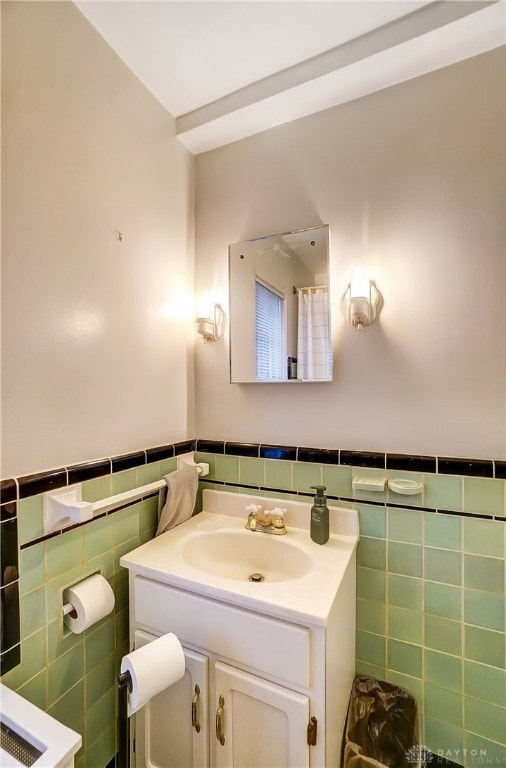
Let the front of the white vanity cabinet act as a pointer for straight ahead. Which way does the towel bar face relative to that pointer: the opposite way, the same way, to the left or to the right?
to the left

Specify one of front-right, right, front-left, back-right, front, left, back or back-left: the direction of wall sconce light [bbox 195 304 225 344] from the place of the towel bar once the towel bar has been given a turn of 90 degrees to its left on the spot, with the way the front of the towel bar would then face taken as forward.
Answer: front

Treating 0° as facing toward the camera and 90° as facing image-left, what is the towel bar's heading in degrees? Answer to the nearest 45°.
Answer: approximately 315°

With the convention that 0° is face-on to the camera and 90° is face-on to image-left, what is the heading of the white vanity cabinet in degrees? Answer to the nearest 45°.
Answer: approximately 45°
